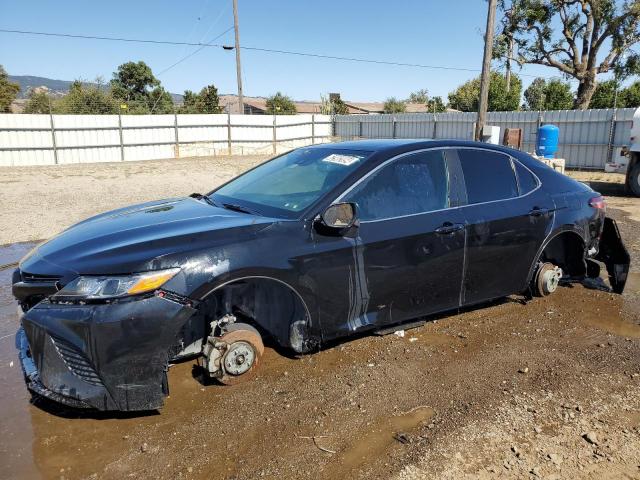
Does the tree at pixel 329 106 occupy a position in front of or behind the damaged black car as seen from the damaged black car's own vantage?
behind

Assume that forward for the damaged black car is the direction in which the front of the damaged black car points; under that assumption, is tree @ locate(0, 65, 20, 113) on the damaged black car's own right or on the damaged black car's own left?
on the damaged black car's own right

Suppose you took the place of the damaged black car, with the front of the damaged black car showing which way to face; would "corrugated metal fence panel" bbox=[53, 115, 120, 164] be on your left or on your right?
on your right

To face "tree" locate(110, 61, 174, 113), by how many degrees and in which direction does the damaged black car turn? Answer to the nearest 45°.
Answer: approximately 135° to its right

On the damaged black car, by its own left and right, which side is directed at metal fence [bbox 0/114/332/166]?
right

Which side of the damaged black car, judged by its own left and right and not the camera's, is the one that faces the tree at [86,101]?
right

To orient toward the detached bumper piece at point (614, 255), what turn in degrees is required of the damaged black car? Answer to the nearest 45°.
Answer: approximately 180°

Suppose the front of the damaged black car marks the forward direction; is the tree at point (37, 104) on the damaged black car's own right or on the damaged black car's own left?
on the damaged black car's own right

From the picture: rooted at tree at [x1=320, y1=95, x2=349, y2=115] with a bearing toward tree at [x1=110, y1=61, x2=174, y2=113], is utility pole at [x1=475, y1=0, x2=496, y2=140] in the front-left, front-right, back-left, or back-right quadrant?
back-left

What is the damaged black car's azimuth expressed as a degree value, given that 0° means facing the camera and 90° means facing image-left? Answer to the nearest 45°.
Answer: approximately 45°

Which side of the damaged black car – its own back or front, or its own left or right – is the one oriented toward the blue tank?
back
